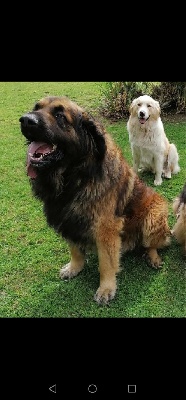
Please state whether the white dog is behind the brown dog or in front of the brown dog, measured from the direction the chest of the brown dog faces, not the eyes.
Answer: behind

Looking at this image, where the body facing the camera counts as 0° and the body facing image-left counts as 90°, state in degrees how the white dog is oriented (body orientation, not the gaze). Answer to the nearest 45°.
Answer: approximately 45°

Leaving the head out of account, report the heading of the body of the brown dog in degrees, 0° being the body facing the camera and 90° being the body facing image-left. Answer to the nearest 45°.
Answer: approximately 45°
